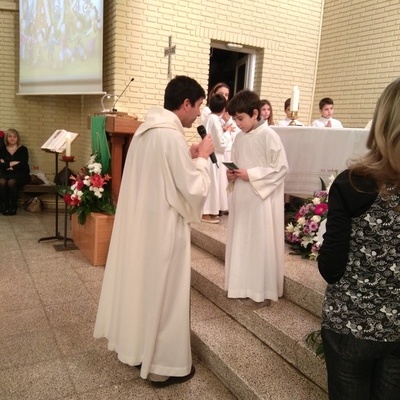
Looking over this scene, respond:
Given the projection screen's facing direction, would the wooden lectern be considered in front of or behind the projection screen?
in front

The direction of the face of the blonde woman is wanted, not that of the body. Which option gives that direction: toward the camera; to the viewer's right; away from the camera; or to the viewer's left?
away from the camera

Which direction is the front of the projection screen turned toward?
toward the camera

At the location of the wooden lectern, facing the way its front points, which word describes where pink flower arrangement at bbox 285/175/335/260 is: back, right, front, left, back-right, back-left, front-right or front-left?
left

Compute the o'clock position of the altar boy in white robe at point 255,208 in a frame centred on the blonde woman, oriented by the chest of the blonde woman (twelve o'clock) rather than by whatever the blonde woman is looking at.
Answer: The altar boy in white robe is roughly at 11 o'clock from the blonde woman.

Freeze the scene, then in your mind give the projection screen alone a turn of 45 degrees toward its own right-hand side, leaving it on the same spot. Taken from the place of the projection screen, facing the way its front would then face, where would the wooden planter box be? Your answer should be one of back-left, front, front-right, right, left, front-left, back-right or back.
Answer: front-left

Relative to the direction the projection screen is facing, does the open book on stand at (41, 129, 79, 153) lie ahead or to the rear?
ahead

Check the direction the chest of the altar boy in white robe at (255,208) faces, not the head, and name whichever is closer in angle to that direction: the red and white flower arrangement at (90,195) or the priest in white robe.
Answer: the priest in white robe

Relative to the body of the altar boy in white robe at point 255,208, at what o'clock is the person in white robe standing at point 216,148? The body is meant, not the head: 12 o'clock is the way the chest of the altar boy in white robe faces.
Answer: The person in white robe standing is roughly at 4 o'clock from the altar boy in white robe.

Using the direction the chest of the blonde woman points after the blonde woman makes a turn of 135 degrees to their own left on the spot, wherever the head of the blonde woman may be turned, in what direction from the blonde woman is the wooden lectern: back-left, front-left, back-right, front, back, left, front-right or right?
right

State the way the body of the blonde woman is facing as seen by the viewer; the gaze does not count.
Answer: away from the camera

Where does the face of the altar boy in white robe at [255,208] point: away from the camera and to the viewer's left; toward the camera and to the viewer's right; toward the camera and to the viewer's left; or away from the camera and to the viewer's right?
toward the camera and to the viewer's left

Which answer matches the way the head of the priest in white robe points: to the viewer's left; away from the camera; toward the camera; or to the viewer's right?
to the viewer's right
